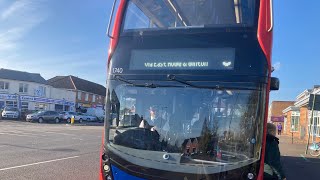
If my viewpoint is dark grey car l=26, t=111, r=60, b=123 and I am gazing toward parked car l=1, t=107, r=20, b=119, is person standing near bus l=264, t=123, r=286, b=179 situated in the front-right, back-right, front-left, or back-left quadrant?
back-left

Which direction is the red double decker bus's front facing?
toward the camera

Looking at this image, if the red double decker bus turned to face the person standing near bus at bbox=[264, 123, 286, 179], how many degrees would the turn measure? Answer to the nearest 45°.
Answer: approximately 90° to its left
